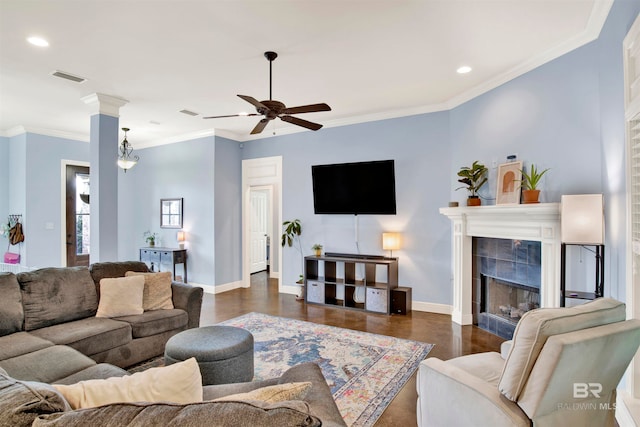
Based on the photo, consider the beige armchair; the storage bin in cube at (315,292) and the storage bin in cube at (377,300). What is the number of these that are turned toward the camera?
2

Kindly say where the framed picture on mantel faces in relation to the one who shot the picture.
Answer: facing the viewer and to the left of the viewer

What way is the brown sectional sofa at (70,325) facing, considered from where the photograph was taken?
facing the viewer and to the right of the viewer

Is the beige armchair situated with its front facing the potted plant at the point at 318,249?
yes

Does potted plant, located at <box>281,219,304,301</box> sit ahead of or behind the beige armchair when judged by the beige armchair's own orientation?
ahead

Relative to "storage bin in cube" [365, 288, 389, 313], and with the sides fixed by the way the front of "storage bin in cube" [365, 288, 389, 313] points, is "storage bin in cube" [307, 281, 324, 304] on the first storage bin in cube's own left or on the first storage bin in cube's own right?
on the first storage bin in cube's own right

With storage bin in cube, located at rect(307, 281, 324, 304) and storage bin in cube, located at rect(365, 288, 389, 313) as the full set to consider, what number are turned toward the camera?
2

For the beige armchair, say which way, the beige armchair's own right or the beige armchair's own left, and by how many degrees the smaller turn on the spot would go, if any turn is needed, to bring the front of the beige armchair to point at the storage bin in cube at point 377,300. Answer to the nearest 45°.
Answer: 0° — it already faces it

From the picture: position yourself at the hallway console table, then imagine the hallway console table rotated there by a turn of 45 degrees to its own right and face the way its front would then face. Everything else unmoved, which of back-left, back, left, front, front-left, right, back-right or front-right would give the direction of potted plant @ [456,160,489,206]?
back-left

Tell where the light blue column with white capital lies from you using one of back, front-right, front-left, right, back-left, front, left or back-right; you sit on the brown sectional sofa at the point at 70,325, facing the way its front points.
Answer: back-left

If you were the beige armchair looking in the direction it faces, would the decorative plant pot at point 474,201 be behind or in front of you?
in front

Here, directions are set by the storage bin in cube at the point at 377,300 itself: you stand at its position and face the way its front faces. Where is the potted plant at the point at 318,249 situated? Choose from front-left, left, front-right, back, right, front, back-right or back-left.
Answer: back-right

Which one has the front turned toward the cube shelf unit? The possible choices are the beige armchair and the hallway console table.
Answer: the beige armchair
